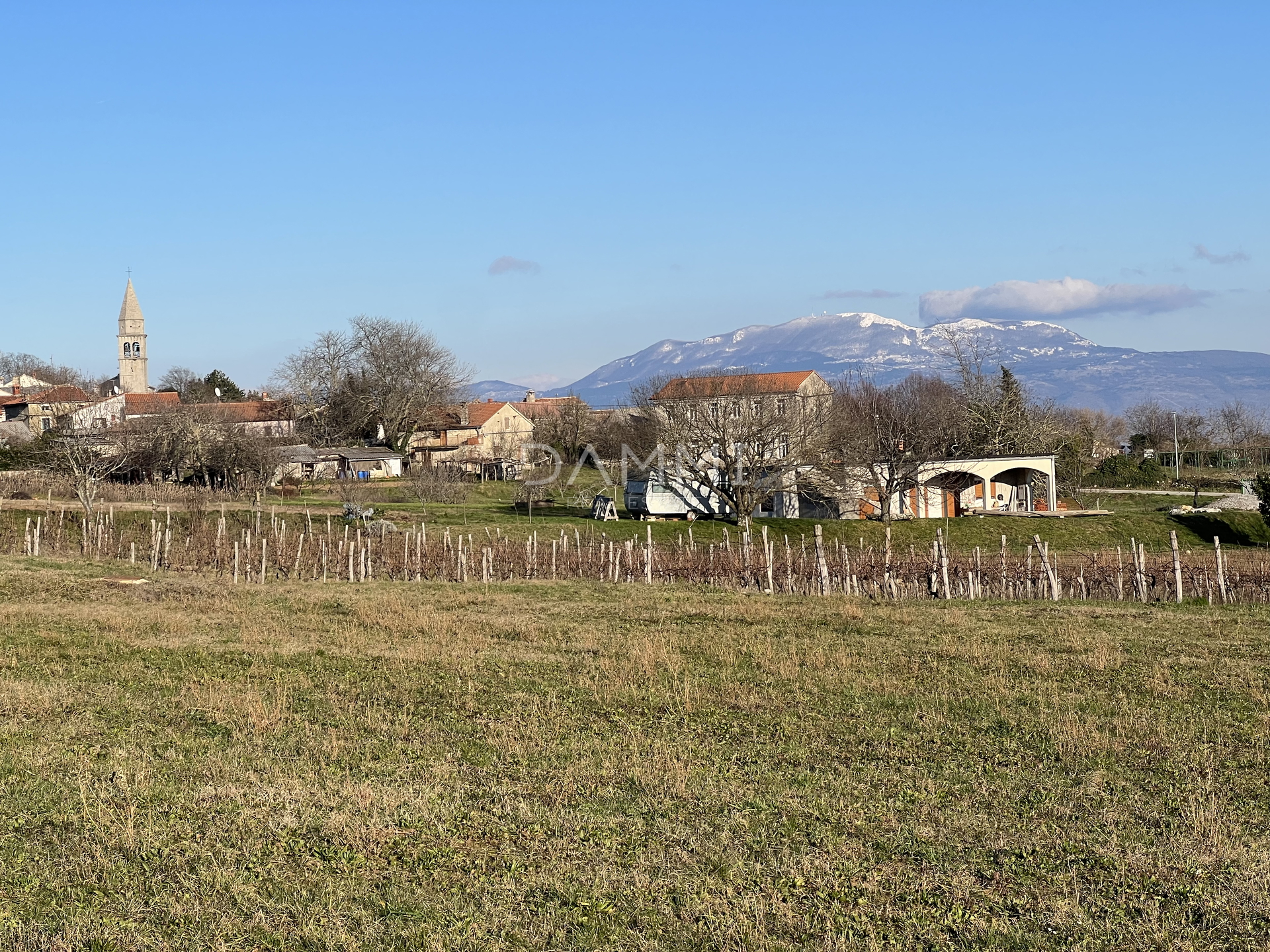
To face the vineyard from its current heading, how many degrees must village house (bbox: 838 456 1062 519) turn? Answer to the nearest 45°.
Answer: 0° — it already faces it

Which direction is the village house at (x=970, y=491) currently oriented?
toward the camera

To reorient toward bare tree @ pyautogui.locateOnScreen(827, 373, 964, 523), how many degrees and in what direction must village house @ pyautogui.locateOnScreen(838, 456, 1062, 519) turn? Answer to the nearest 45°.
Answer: approximately 45° to its right

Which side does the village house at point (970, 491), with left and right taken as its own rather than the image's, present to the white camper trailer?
right

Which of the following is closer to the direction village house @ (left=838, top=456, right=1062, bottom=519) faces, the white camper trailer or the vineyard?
the vineyard

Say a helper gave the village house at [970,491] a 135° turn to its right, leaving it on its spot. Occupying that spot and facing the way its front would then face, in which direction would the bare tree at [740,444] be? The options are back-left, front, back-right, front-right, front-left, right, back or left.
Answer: left
